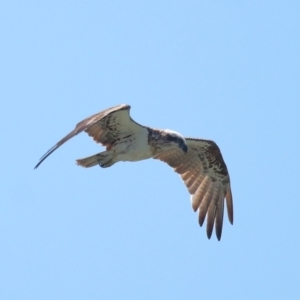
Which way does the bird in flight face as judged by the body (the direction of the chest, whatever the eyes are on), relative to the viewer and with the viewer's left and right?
facing the viewer and to the right of the viewer
